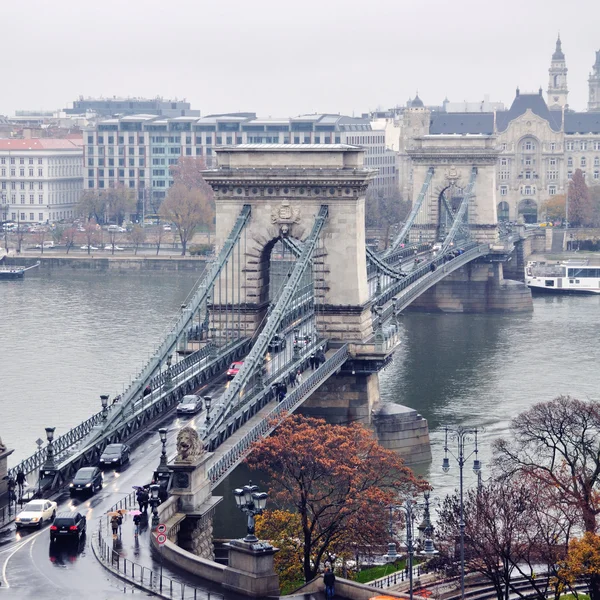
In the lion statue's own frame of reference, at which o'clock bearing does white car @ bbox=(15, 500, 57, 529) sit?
The white car is roughly at 1 o'clock from the lion statue.

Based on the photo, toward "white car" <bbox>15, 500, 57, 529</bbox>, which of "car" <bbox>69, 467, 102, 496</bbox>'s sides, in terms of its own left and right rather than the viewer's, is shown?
front

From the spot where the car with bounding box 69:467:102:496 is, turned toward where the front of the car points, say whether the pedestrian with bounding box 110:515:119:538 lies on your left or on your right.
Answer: on your left

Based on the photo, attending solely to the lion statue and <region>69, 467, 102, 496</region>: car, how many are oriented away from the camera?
0

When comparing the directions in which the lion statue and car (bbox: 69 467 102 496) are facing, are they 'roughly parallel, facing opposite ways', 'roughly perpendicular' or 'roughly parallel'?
roughly parallel

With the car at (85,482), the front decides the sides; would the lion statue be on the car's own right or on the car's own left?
on the car's own left

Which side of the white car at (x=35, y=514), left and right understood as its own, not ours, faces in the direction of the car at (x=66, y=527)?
left

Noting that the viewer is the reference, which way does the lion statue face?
facing the viewer and to the left of the viewer

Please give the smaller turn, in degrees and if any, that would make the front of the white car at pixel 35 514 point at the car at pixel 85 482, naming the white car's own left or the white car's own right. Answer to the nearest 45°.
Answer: approximately 180°

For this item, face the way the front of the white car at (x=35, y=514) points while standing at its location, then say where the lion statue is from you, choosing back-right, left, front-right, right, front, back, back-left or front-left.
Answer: back-left

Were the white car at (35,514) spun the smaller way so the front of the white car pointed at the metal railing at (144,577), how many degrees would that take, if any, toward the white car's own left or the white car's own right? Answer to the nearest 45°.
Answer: approximately 90° to the white car's own left

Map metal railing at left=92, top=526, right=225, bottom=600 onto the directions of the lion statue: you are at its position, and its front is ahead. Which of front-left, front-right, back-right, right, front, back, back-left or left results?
front-left

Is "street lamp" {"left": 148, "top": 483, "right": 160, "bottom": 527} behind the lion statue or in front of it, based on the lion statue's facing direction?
in front

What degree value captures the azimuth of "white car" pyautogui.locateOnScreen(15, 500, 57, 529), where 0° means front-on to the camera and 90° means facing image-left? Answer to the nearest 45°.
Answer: approximately 45°

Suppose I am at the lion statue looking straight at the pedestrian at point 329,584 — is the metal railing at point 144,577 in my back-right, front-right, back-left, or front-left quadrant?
front-right
